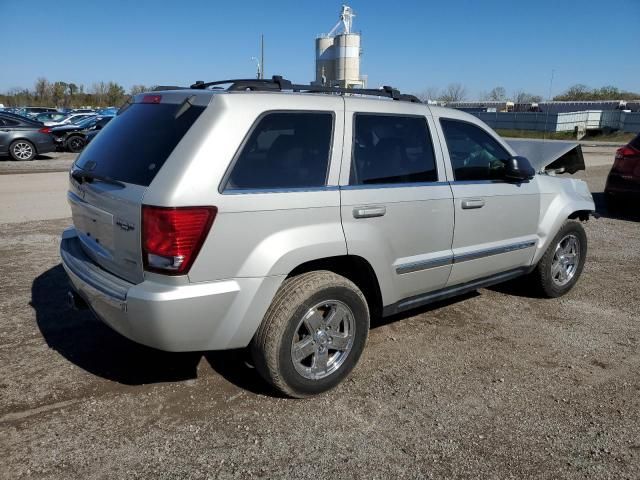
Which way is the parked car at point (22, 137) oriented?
to the viewer's left

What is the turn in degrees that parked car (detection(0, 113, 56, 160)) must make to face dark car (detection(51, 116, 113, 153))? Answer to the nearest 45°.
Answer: approximately 135° to its right

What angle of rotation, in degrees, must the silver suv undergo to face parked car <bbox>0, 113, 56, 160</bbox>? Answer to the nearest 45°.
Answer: approximately 90° to its left

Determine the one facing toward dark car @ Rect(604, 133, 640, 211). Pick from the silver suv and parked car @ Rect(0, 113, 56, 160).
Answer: the silver suv

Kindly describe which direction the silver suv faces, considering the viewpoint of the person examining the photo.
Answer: facing away from the viewer and to the right of the viewer

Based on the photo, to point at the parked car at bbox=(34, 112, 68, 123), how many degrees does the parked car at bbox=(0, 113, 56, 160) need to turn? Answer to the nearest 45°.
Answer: approximately 90° to its right

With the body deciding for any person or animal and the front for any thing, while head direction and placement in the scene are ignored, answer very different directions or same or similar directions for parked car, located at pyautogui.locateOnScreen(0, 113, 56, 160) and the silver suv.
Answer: very different directions

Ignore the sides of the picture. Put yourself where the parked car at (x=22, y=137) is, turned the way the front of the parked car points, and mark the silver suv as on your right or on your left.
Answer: on your left

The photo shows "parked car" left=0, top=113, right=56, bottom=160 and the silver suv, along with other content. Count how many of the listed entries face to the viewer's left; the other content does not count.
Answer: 1

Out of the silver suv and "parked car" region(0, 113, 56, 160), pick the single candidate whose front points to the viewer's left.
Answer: the parked car

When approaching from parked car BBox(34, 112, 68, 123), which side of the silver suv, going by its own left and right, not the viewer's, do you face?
left
